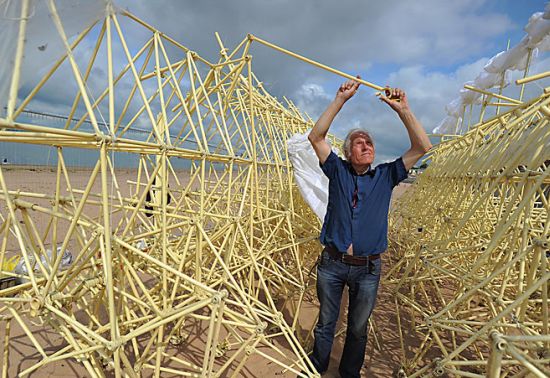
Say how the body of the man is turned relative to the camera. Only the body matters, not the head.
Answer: toward the camera

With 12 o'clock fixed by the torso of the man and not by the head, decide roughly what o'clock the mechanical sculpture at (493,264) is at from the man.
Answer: The mechanical sculpture is roughly at 8 o'clock from the man.
